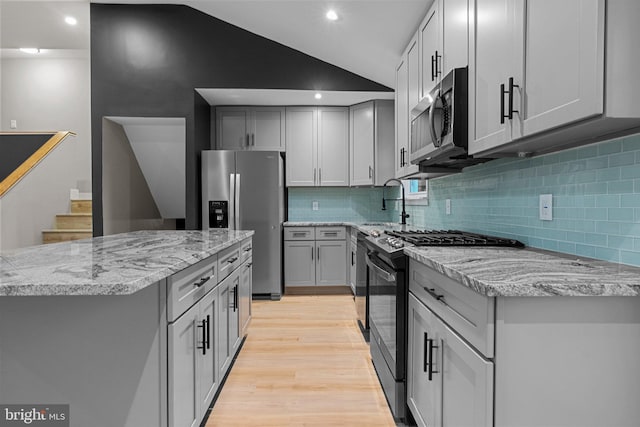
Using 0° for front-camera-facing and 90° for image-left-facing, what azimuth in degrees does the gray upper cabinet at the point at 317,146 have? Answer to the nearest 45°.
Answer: approximately 0°

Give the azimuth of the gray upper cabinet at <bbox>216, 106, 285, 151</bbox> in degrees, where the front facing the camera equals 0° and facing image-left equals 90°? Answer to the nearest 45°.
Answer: approximately 0°

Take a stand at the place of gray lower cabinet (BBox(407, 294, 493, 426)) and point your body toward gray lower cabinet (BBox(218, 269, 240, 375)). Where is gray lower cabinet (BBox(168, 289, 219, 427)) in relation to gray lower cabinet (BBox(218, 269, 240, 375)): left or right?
left

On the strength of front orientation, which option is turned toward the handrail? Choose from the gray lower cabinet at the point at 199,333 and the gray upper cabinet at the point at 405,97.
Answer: the gray upper cabinet

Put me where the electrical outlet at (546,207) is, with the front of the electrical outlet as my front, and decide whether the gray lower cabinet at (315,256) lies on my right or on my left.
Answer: on my right

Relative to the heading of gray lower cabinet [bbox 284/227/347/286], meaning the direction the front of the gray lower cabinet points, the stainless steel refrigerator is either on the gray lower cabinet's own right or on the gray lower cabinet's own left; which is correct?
on the gray lower cabinet's own right

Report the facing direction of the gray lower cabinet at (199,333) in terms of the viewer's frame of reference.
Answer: facing to the right of the viewer

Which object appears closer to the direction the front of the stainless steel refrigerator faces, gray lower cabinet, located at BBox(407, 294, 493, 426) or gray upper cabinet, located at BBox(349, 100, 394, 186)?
the gray lower cabinet

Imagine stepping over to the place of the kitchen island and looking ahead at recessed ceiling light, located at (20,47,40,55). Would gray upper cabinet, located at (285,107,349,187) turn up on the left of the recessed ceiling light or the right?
right

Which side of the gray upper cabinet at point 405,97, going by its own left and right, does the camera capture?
left
